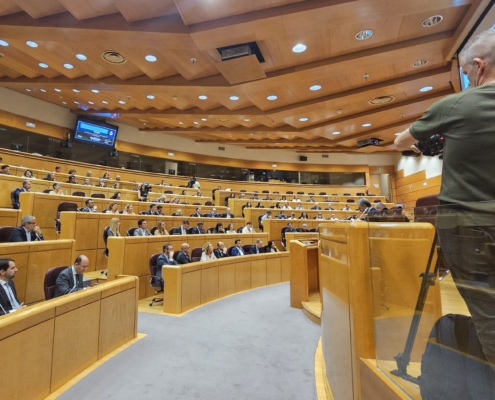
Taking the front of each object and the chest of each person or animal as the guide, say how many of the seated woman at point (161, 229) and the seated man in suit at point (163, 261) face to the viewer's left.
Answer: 0

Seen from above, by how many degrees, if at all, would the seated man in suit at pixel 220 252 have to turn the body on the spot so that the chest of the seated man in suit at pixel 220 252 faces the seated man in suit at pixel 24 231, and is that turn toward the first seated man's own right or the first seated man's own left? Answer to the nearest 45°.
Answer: approximately 90° to the first seated man's own right

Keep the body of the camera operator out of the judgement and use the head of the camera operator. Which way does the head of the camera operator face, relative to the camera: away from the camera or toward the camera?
away from the camera

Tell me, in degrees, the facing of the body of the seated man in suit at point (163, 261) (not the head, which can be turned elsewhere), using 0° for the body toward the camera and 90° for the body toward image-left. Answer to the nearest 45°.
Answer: approximately 315°

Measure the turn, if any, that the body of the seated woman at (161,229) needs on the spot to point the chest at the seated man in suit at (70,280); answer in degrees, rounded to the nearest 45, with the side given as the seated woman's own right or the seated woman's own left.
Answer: approximately 45° to the seated woman's own right
